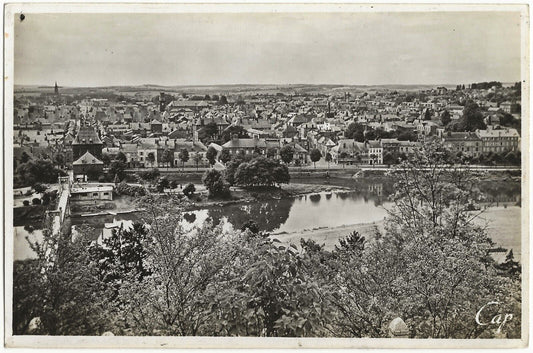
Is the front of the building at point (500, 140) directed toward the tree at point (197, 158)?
no

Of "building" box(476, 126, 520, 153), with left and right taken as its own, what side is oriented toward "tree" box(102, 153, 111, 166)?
right

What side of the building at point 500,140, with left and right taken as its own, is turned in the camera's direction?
front

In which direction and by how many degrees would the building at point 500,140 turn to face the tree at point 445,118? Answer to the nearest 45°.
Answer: approximately 180°

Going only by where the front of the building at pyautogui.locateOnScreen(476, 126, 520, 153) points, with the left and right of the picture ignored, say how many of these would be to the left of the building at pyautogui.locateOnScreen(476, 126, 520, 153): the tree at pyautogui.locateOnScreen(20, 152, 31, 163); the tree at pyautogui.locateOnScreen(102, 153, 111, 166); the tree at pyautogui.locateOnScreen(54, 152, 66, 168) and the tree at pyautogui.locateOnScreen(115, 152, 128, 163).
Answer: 0
